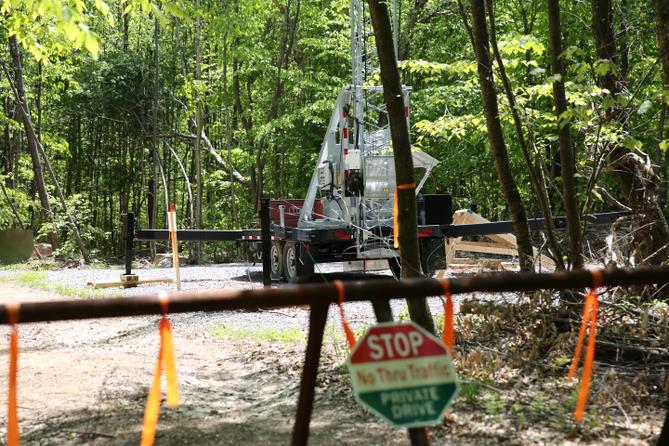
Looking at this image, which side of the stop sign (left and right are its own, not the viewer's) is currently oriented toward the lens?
front

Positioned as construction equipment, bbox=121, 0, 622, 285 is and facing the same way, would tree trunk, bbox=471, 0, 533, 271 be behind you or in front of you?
behind

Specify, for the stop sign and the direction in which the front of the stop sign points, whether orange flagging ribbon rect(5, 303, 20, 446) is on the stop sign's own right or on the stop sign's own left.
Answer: on the stop sign's own right

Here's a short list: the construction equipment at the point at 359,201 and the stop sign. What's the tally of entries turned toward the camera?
1

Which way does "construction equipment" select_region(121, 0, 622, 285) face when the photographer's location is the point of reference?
facing away from the viewer and to the left of the viewer

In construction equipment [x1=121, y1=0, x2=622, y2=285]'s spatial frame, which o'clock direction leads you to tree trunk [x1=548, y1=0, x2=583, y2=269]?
The tree trunk is roughly at 7 o'clock from the construction equipment.

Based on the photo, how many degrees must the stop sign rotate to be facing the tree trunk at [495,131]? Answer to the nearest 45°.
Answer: approximately 180°

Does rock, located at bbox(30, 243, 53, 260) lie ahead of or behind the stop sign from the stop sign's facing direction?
behind

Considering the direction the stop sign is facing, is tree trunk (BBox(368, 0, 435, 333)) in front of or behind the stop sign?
behind

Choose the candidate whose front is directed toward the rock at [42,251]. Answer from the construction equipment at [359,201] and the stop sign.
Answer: the construction equipment

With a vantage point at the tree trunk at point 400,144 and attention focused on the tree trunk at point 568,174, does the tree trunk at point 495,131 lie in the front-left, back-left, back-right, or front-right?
front-left

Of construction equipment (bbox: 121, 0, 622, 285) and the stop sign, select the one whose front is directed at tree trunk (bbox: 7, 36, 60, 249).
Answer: the construction equipment
